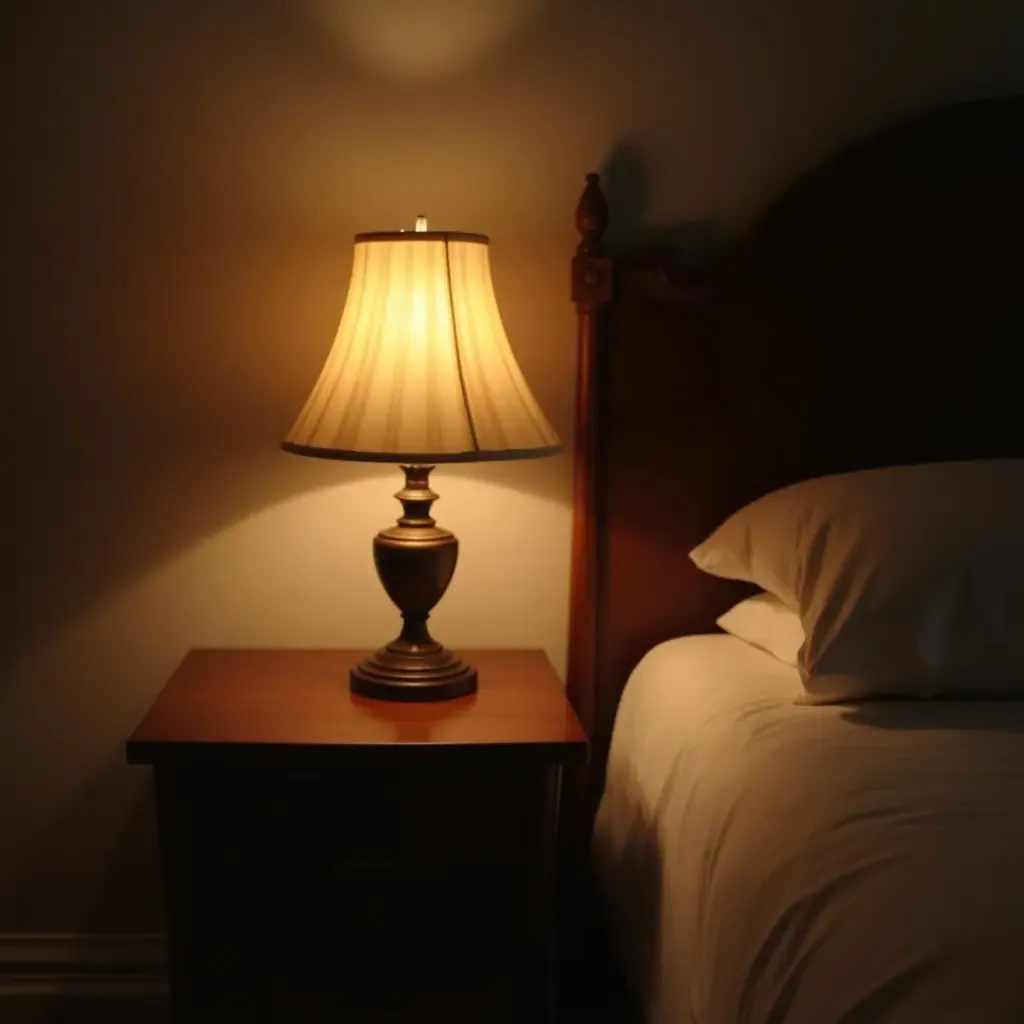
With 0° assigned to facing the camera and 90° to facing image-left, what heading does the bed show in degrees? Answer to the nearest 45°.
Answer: approximately 0°

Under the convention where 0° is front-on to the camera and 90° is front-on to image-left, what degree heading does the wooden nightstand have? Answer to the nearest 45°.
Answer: approximately 0°

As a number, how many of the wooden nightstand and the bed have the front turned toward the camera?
2

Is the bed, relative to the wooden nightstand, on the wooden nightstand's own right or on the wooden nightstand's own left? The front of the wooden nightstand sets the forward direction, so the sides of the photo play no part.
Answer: on the wooden nightstand's own left
